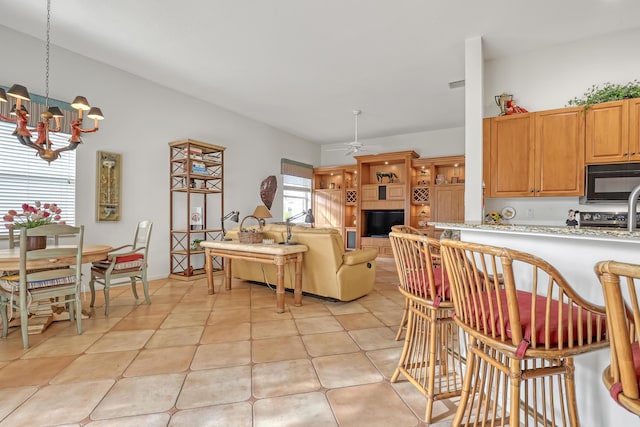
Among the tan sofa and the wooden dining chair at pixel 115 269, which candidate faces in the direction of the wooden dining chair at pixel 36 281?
the wooden dining chair at pixel 115 269

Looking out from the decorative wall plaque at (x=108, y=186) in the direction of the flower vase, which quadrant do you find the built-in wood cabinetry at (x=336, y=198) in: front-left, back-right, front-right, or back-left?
back-left

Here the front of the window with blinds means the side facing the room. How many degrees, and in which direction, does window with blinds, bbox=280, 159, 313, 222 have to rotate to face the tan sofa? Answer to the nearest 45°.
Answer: approximately 45° to its right

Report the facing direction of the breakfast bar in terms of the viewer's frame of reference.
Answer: facing the viewer and to the left of the viewer

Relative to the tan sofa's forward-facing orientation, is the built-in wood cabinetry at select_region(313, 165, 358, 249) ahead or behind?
ahead

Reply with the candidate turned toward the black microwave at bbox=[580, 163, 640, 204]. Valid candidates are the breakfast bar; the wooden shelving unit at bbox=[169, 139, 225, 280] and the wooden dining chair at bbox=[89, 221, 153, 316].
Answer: the wooden shelving unit

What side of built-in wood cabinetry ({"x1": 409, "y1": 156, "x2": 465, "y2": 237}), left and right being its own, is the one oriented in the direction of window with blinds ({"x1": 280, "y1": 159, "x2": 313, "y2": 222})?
right

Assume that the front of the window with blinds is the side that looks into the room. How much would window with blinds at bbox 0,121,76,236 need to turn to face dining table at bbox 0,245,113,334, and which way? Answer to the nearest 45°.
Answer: approximately 45° to its right

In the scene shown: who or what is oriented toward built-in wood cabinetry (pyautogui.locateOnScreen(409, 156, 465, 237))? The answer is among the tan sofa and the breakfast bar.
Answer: the tan sofa

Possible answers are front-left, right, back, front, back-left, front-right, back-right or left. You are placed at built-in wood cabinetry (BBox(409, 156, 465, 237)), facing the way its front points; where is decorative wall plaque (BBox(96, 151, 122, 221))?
front-right

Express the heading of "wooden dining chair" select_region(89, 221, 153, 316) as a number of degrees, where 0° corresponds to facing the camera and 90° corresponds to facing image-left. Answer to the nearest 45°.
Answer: approximately 45°

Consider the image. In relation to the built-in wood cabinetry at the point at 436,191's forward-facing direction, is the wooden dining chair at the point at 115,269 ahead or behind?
ahead

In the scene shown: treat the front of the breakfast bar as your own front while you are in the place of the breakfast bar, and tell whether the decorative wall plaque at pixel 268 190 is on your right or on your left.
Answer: on your right

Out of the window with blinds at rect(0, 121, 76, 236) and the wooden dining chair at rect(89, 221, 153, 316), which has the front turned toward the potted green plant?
the window with blinds

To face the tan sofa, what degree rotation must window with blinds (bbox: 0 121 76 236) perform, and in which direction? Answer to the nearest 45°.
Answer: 0° — it already faces it

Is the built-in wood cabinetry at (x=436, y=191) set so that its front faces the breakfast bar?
yes
